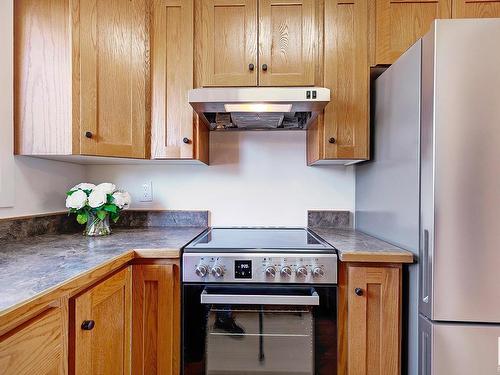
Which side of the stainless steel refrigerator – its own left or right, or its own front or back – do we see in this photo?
front

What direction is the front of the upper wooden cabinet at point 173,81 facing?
toward the camera

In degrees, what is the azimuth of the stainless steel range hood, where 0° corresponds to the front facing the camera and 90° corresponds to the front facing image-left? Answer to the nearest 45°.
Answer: approximately 0°

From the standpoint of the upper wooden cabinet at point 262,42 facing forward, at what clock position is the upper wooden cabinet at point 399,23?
the upper wooden cabinet at point 399,23 is roughly at 9 o'clock from the upper wooden cabinet at point 262,42.

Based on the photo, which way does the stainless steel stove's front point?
toward the camera

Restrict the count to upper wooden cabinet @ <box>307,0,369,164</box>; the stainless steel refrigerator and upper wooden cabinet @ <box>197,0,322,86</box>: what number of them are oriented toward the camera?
3

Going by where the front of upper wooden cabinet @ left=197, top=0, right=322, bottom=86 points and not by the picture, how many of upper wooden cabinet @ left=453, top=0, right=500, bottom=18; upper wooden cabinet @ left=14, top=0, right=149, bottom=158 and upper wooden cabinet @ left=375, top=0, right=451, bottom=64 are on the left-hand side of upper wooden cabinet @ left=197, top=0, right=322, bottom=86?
2

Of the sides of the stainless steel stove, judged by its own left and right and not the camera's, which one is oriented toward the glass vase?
right

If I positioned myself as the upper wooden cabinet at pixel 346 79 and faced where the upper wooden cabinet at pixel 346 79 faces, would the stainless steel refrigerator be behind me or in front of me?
in front

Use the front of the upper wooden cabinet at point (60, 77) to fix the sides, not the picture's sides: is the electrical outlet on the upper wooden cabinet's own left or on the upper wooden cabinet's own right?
on the upper wooden cabinet's own left
